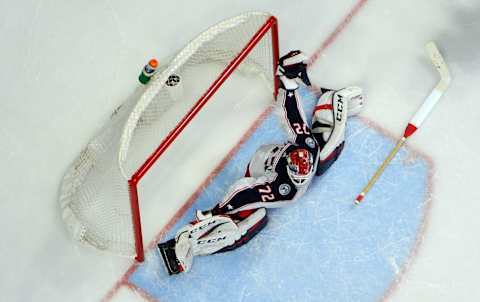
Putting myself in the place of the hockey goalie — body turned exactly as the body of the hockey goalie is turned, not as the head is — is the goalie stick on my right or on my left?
on my left

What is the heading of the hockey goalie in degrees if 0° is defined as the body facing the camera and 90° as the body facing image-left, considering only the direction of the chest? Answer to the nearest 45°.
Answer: approximately 315°
